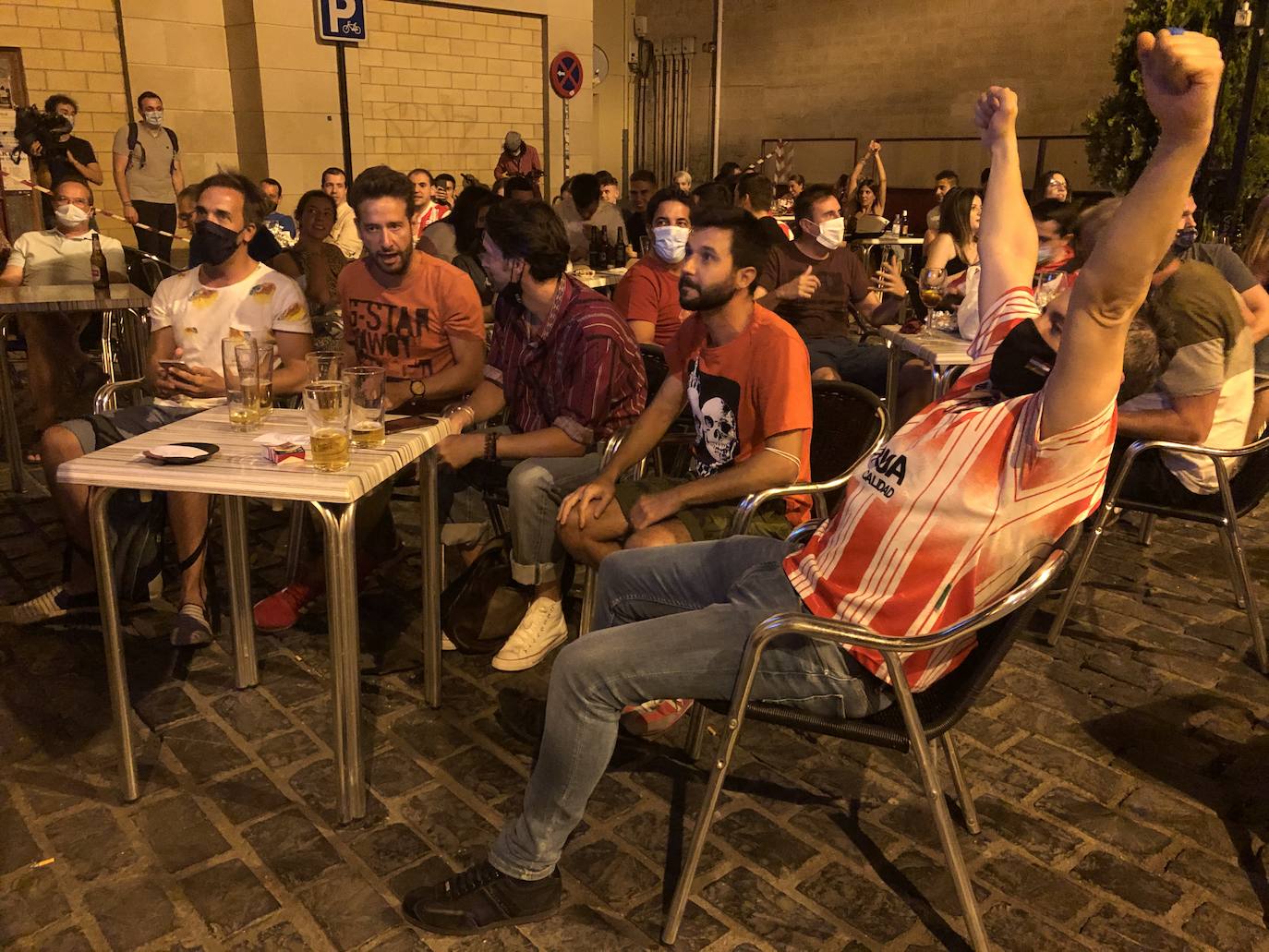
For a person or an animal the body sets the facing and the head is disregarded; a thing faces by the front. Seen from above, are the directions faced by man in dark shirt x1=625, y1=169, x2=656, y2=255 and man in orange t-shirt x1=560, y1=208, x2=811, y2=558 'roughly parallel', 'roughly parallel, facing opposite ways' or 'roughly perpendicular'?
roughly parallel

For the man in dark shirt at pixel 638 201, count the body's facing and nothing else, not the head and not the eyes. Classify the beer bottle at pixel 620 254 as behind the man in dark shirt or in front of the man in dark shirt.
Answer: in front

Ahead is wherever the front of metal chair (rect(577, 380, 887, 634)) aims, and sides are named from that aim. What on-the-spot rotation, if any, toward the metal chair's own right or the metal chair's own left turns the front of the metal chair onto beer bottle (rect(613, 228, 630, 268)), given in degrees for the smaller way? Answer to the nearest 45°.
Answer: approximately 135° to the metal chair's own right

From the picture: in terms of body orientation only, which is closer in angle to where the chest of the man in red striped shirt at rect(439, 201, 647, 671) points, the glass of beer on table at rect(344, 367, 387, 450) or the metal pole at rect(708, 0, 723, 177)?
the glass of beer on table

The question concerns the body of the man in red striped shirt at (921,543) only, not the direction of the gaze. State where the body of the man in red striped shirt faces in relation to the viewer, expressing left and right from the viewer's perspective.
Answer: facing to the left of the viewer

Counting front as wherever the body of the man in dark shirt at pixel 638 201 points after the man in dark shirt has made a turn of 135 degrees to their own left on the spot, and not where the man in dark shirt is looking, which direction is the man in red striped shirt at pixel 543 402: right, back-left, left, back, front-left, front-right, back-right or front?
right

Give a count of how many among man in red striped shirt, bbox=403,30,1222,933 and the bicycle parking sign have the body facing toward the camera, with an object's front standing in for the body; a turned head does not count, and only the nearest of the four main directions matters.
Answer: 1

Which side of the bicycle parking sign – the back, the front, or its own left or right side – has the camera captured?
front

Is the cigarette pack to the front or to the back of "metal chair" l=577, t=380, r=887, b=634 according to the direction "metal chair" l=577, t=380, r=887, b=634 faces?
to the front

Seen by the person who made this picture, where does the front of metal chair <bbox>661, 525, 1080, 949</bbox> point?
facing to the left of the viewer

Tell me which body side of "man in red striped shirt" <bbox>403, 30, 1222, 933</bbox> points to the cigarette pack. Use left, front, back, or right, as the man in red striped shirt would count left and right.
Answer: front

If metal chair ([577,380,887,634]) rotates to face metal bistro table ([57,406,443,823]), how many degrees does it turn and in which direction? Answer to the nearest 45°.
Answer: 0° — it already faces it

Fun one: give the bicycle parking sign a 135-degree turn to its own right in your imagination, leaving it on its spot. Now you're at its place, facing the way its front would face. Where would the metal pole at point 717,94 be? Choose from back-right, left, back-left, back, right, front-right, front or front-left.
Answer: right

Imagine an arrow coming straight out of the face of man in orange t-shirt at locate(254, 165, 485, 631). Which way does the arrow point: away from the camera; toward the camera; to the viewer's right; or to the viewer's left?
toward the camera

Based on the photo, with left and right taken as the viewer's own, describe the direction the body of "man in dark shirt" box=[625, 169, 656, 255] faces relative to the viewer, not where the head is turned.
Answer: facing the viewer and to the left of the viewer

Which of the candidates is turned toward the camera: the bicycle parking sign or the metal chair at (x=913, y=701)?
the bicycle parking sign

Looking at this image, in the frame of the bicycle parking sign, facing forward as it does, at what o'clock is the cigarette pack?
The cigarette pack is roughly at 12 o'clock from the bicycle parking sign.

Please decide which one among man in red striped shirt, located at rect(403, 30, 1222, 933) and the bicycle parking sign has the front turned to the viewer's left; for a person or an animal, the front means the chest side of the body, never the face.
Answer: the man in red striped shirt
